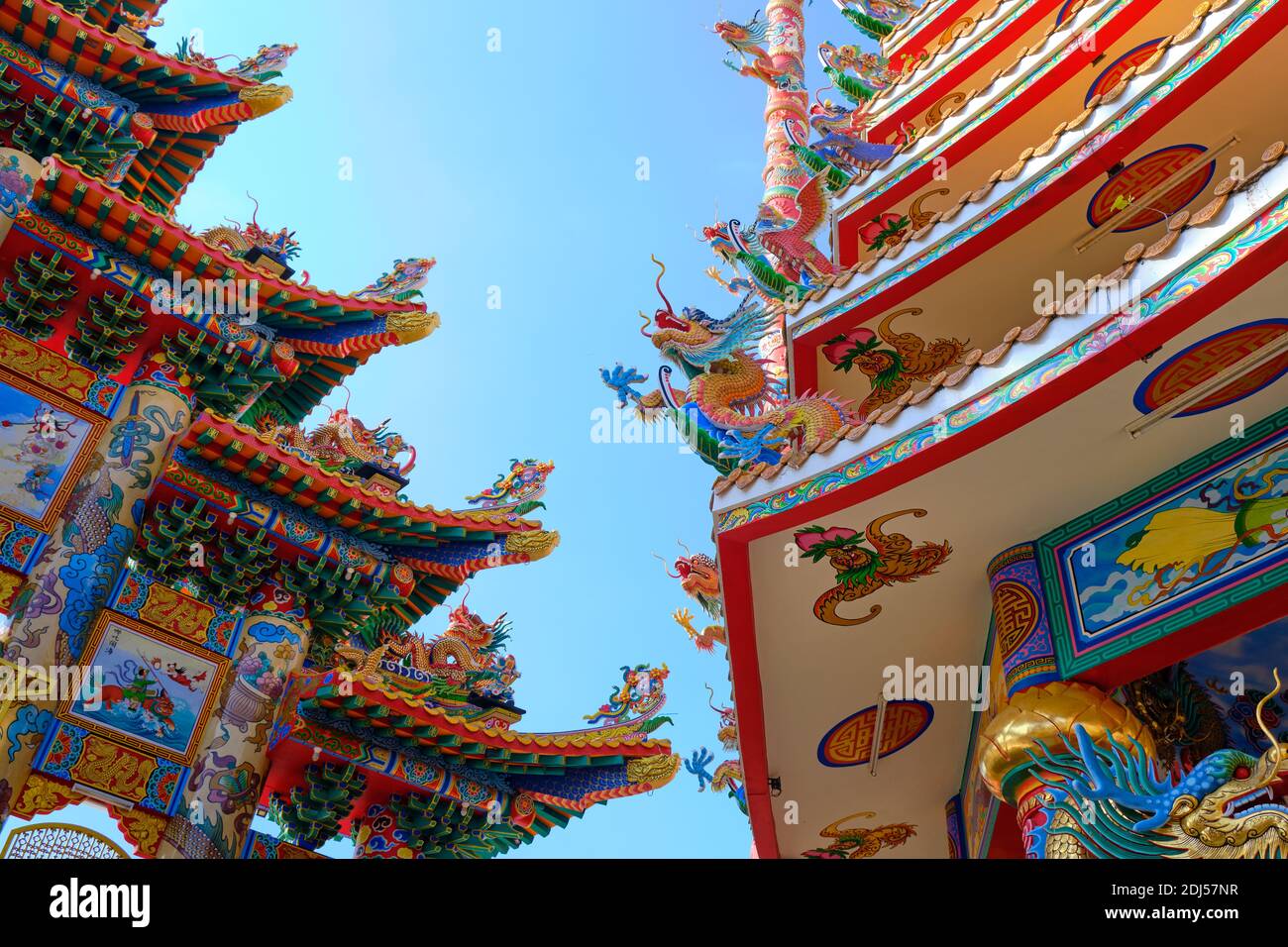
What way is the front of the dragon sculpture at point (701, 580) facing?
to the viewer's left

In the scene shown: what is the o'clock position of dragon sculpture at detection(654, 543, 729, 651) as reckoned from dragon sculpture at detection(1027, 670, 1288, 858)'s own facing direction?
dragon sculpture at detection(654, 543, 729, 651) is roughly at 7 o'clock from dragon sculpture at detection(1027, 670, 1288, 858).

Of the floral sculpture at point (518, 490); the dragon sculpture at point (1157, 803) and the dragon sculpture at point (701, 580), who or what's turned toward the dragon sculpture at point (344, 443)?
the dragon sculpture at point (701, 580)

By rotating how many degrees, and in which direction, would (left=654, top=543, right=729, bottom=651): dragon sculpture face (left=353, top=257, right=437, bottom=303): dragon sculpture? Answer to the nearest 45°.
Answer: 0° — it already faces it

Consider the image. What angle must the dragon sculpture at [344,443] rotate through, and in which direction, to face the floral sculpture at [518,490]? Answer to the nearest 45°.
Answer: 0° — it already faces it

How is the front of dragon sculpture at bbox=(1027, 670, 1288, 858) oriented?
to the viewer's right

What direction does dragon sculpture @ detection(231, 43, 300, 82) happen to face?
to the viewer's right

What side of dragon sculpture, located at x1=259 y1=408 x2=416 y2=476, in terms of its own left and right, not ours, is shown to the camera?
right

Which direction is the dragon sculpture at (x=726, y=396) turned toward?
to the viewer's left
